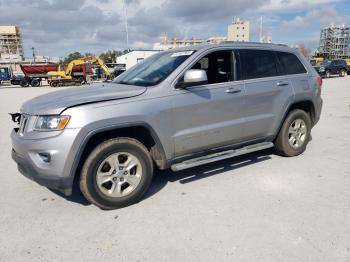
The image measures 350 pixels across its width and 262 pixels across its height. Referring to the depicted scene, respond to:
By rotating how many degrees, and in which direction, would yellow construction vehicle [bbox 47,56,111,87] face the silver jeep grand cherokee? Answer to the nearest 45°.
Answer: approximately 90° to its right

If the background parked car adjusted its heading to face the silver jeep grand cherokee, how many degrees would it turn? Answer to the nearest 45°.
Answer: approximately 45° to its left

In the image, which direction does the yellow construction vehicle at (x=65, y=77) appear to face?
to the viewer's right

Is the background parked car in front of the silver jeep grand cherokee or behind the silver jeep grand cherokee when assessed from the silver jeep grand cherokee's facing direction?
behind

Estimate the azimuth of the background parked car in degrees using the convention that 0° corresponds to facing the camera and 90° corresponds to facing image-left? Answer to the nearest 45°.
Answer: approximately 45°

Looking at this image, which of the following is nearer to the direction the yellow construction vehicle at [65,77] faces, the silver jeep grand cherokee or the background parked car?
the background parked car

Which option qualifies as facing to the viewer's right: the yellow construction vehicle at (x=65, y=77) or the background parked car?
the yellow construction vehicle
